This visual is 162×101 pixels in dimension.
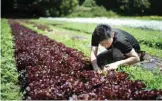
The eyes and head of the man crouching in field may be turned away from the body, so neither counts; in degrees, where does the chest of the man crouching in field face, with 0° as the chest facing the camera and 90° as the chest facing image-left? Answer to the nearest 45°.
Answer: approximately 45°
